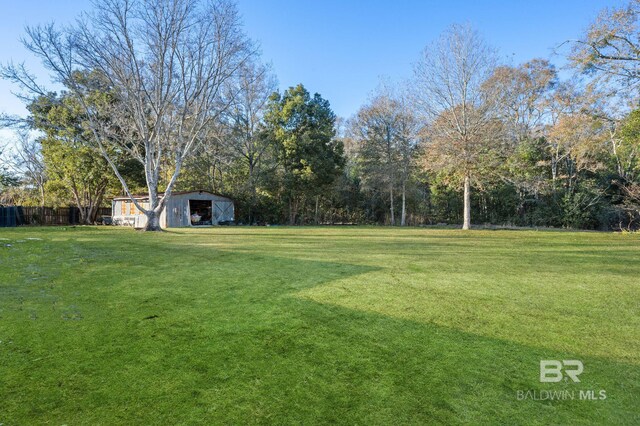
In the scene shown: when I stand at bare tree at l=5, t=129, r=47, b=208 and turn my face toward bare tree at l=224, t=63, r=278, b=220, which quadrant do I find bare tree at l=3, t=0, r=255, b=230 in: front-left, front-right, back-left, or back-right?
front-right

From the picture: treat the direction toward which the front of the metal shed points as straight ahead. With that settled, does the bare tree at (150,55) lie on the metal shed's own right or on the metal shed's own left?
on the metal shed's own right

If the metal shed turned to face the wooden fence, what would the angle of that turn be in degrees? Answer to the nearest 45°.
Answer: approximately 135° to its right

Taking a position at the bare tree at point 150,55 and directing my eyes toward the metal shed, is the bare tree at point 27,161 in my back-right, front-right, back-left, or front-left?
front-left

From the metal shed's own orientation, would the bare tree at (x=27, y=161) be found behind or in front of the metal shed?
behind

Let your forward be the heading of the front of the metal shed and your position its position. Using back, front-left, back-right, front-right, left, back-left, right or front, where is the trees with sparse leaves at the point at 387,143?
front-left

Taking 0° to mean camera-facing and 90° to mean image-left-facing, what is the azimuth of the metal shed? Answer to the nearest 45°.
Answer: approximately 315°

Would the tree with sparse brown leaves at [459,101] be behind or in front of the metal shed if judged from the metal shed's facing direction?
in front

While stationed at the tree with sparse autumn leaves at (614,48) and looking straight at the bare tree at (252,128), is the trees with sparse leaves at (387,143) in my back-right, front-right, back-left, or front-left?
front-right
